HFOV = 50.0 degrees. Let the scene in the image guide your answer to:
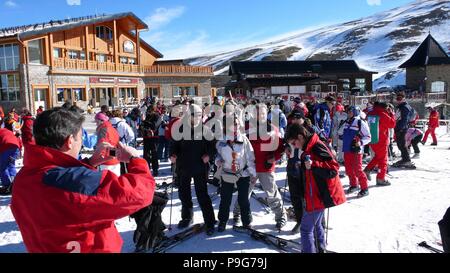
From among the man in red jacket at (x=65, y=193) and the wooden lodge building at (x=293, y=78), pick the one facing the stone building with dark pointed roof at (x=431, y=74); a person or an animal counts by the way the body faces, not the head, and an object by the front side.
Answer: the man in red jacket

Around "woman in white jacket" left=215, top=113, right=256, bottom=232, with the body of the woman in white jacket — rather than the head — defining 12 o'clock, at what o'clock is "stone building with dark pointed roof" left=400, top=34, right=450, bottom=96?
The stone building with dark pointed roof is roughly at 7 o'clock from the woman in white jacket.

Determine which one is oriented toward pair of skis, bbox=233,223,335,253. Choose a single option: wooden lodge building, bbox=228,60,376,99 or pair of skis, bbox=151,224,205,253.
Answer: the wooden lodge building

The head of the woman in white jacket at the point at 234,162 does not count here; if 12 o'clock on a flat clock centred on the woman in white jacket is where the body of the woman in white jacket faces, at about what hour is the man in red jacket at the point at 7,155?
The man in red jacket is roughly at 4 o'clock from the woman in white jacket.

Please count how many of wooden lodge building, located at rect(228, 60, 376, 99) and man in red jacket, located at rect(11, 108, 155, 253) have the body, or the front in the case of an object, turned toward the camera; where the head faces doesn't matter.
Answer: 1

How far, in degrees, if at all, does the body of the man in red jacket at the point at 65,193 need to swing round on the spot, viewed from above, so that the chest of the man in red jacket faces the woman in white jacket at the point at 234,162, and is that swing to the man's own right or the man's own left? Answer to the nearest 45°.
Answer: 0° — they already face them
